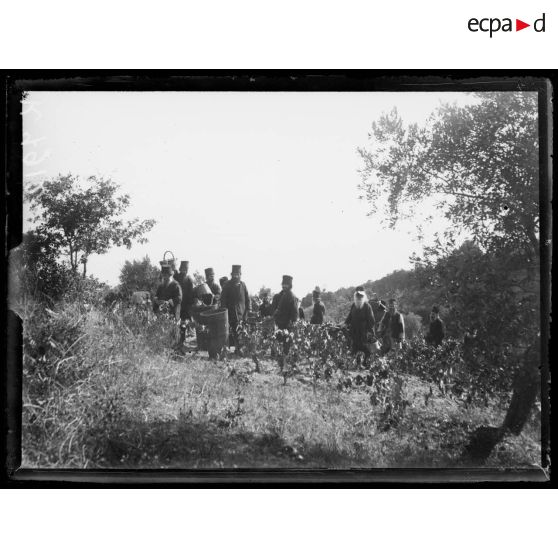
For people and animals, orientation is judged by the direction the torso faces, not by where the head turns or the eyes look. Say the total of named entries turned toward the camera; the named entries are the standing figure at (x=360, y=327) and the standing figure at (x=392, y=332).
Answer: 2

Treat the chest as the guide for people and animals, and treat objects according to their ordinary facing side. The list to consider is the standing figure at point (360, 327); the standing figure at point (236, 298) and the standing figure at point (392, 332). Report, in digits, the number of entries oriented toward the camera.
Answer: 3

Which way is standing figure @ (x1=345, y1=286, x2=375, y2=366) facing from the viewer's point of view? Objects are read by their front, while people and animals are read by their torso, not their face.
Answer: toward the camera

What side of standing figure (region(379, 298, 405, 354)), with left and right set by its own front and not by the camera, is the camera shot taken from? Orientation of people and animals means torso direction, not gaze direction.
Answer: front
